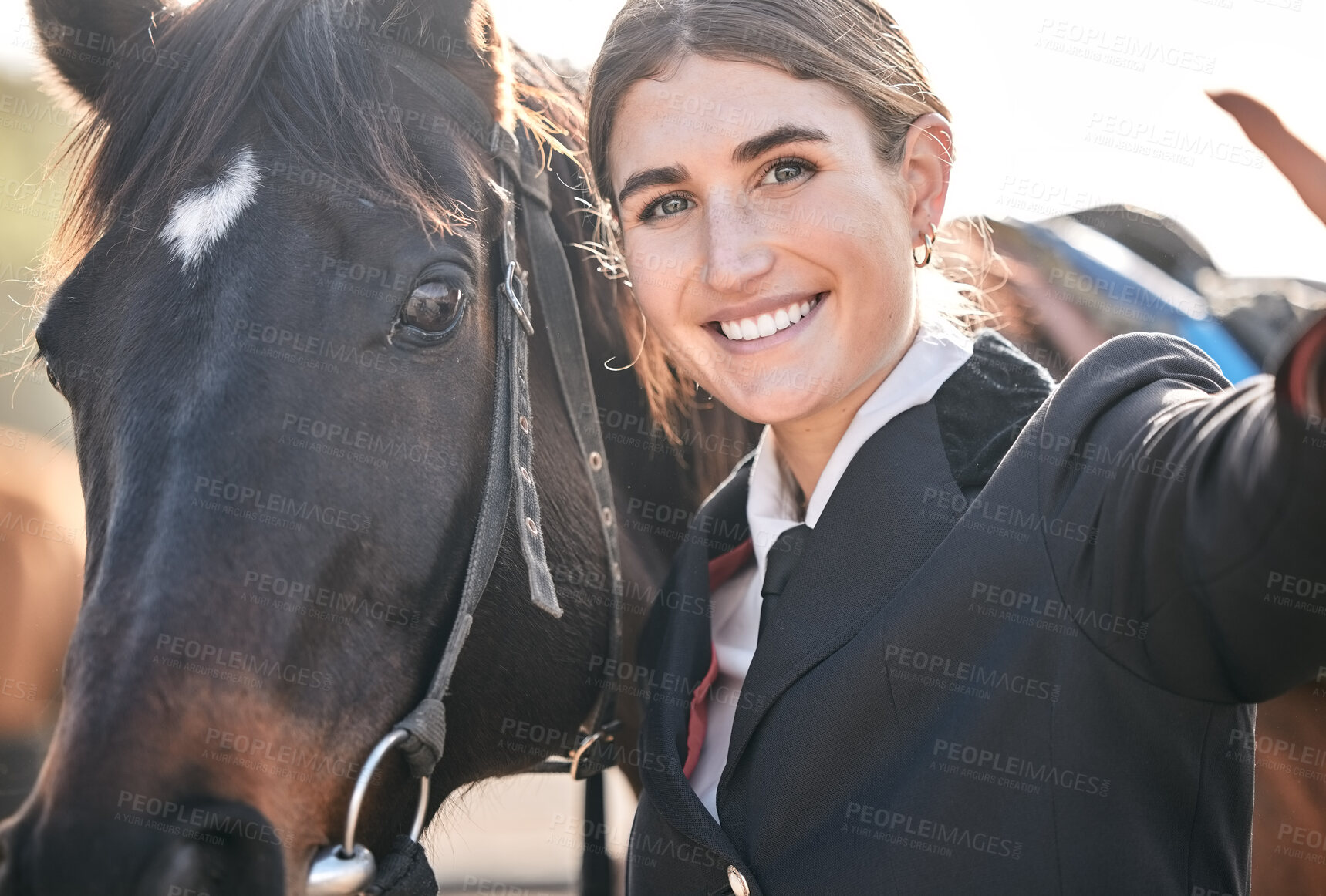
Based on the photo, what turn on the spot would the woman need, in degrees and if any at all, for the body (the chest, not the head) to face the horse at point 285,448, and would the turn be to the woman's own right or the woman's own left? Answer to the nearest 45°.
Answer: approximately 45° to the woman's own right

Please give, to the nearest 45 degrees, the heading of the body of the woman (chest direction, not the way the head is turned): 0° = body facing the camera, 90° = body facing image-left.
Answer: approximately 45°

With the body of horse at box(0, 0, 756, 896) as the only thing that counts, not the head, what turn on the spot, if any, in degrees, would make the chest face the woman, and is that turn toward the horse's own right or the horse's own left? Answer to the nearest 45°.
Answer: approximately 90° to the horse's own left

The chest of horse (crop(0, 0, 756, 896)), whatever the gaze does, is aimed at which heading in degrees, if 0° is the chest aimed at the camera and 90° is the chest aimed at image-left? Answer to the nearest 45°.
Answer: approximately 45°
